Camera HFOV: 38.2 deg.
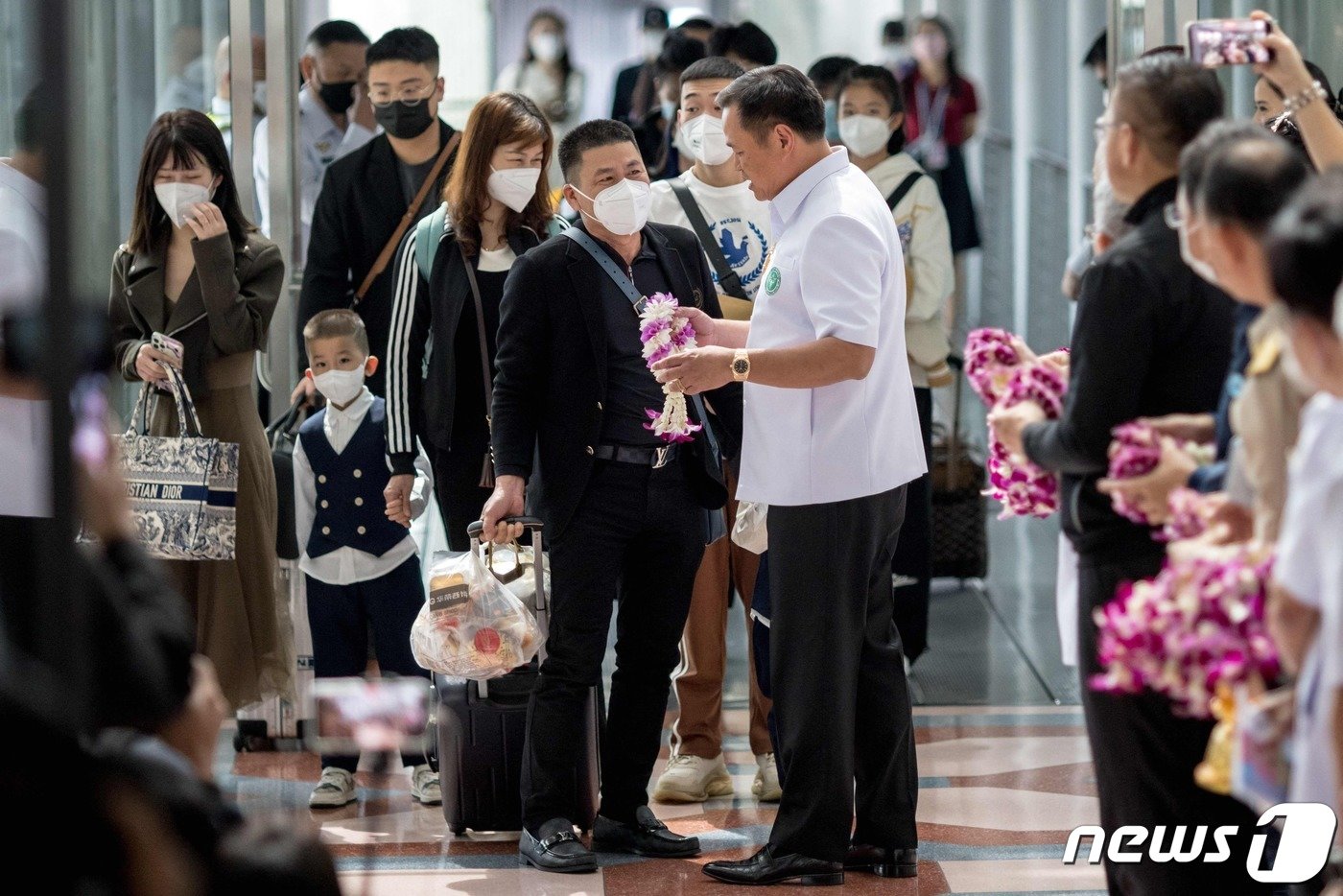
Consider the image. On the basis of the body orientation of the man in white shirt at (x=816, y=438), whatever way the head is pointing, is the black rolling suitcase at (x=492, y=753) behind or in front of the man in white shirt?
in front

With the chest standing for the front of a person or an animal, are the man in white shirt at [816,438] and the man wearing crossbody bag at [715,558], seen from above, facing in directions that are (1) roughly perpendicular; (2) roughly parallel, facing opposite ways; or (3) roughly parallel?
roughly perpendicular

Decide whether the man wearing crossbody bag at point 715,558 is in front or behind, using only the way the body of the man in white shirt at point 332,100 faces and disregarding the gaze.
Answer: in front

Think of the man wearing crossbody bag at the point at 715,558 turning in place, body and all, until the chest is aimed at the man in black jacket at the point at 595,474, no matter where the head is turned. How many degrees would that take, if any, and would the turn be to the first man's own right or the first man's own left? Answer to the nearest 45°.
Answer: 0° — they already face them

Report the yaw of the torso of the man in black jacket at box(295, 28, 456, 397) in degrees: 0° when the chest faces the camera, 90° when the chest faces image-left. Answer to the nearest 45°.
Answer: approximately 0°

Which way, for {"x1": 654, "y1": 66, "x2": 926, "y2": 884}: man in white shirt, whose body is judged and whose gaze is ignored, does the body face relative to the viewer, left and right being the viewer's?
facing to the left of the viewer

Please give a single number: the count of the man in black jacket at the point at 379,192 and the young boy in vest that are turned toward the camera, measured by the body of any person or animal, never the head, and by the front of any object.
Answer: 2
